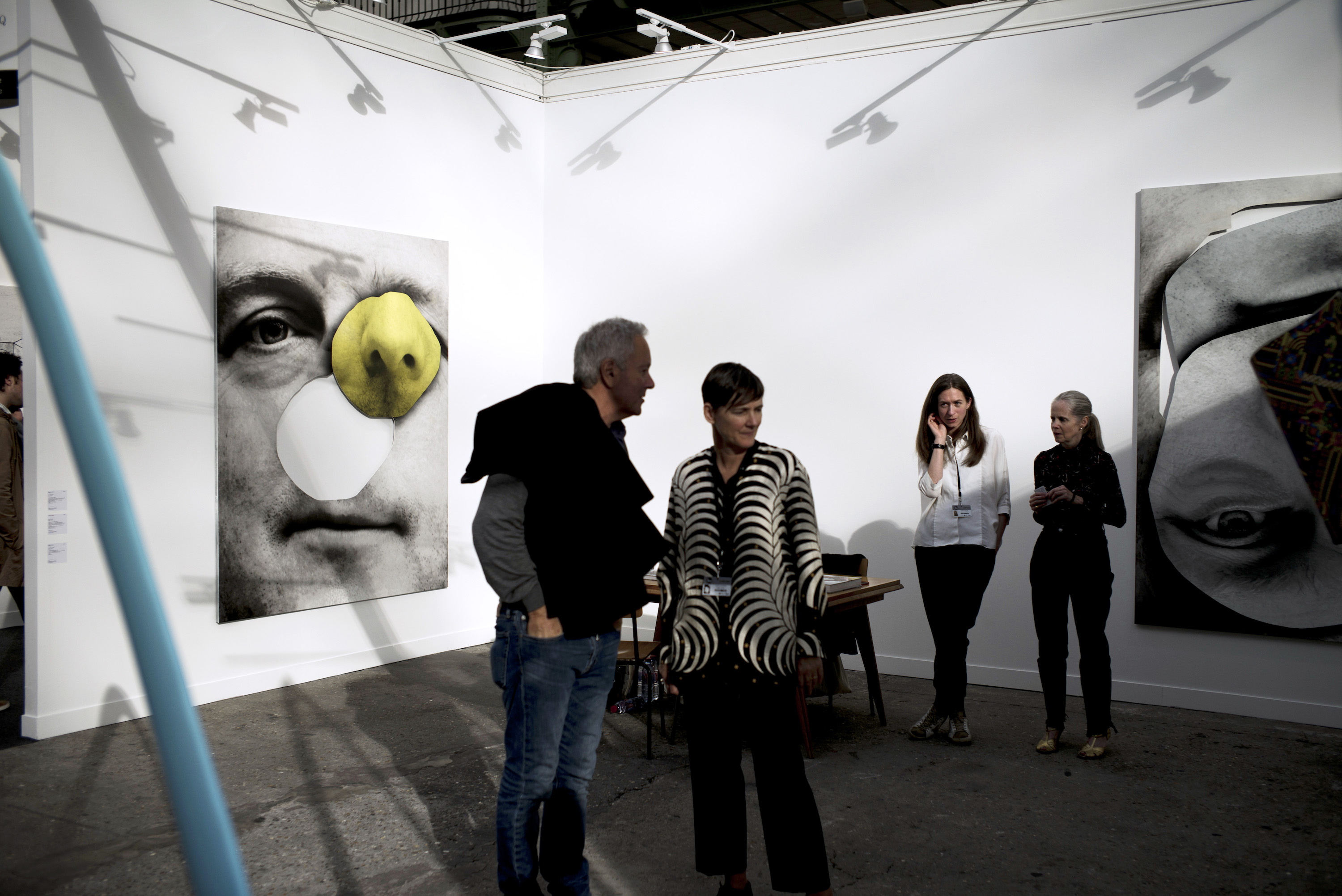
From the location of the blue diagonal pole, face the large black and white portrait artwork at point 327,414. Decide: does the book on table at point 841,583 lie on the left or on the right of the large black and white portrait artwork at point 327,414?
right

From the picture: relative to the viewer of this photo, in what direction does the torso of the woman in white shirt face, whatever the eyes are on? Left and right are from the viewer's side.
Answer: facing the viewer

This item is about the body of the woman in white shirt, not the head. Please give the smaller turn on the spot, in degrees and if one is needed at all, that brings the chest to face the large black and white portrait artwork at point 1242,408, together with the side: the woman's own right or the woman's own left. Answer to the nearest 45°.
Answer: approximately 135° to the woman's own left

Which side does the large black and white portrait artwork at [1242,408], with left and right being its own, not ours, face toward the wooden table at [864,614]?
right

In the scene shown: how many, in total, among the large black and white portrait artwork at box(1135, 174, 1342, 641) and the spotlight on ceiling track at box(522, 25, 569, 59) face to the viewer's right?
0

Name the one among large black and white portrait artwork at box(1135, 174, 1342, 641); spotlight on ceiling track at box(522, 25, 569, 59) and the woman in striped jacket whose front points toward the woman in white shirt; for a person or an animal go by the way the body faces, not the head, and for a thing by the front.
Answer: the large black and white portrait artwork

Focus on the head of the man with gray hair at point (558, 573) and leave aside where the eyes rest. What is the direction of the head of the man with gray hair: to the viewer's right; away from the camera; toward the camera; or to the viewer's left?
to the viewer's right

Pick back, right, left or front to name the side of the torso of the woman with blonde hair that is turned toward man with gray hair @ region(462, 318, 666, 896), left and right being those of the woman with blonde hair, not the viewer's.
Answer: front

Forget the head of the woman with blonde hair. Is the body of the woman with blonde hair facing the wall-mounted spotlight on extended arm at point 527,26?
no

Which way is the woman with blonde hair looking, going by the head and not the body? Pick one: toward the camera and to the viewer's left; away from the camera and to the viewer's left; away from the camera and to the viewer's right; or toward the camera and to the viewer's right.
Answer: toward the camera and to the viewer's left

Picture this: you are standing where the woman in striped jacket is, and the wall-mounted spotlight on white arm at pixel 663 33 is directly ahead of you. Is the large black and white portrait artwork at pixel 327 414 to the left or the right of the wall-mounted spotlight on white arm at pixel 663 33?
left
